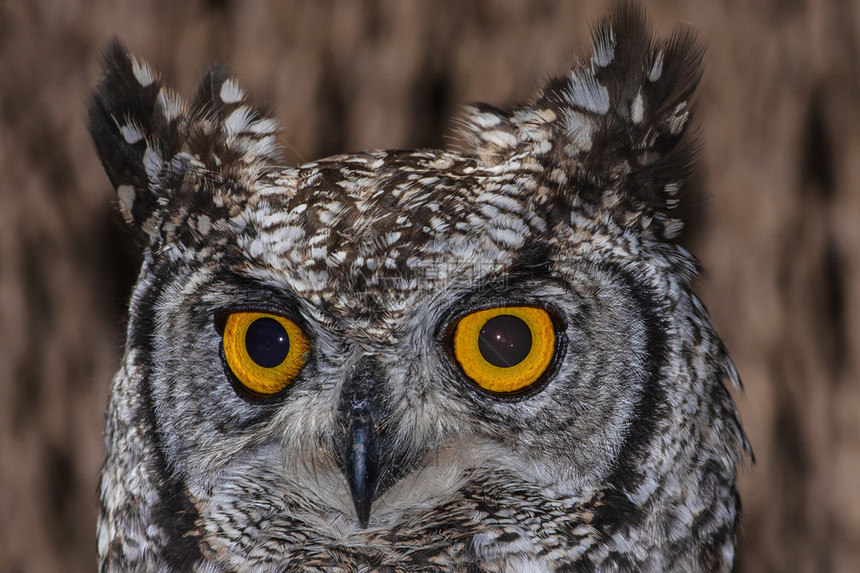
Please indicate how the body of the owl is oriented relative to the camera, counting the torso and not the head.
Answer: toward the camera
